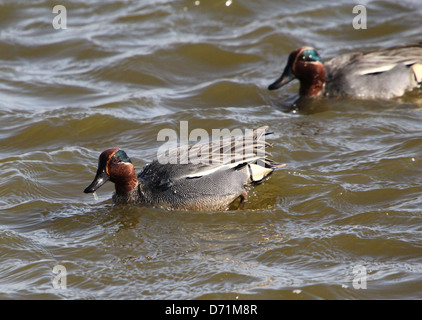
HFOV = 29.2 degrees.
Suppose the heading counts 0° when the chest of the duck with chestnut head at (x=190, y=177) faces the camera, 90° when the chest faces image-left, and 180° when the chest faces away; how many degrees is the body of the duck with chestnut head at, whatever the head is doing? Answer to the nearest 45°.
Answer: approximately 90°
